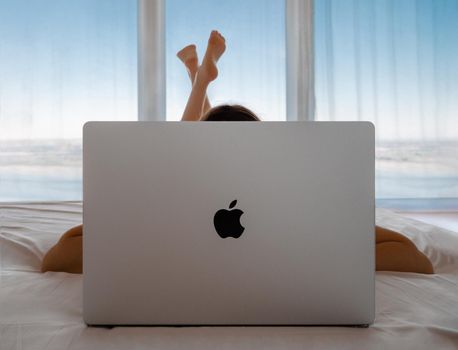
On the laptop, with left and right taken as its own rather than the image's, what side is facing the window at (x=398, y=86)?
front

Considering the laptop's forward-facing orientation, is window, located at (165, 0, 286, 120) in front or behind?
in front

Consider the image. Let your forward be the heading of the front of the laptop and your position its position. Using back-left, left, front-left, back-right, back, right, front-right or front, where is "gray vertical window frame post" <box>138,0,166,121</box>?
front

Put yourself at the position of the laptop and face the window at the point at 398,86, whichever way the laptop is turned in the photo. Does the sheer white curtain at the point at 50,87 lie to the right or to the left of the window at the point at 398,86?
left

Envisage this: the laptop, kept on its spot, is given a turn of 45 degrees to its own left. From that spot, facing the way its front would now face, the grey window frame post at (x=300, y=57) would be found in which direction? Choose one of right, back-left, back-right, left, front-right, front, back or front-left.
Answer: front-right

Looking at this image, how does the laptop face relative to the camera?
away from the camera
